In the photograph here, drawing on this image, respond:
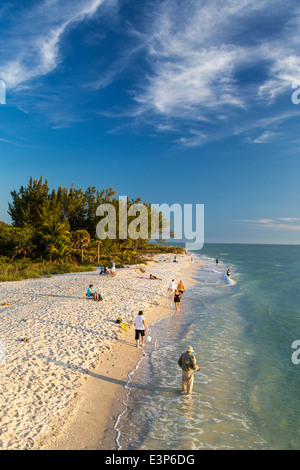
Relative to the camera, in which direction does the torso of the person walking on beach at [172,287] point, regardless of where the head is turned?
away from the camera

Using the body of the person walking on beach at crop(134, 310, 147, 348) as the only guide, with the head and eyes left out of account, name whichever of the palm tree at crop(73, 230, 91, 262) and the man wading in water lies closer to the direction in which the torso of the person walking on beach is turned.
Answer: the palm tree

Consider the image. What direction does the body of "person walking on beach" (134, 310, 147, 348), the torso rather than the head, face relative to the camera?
away from the camera

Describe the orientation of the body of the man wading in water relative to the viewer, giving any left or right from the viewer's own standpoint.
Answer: facing away from the viewer and to the right of the viewer

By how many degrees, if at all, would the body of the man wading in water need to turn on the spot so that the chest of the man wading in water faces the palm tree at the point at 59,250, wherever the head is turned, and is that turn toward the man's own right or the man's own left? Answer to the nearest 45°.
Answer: approximately 90° to the man's own left

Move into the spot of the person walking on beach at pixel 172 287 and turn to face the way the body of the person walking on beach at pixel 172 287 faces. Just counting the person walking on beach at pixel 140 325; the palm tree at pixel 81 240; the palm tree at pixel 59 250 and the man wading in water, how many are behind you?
2

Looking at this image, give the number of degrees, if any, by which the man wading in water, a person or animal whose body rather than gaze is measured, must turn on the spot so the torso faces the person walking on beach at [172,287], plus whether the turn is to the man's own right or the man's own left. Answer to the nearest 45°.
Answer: approximately 45° to the man's own left

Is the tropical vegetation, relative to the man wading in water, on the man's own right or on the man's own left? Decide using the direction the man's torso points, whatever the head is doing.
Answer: on the man's own left

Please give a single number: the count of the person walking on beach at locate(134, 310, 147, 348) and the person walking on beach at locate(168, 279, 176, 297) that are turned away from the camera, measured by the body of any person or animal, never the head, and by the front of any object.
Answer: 2

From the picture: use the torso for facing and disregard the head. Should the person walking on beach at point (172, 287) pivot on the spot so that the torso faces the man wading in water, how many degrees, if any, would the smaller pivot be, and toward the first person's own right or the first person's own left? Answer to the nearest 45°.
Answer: approximately 180°

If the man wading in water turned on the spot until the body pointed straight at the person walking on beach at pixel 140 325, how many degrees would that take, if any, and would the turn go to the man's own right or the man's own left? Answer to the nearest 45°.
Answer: approximately 90° to the man's own left

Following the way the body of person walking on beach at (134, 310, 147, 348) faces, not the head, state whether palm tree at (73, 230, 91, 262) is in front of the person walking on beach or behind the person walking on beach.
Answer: in front

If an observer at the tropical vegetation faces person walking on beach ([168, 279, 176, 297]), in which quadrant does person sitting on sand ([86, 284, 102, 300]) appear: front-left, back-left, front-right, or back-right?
front-right

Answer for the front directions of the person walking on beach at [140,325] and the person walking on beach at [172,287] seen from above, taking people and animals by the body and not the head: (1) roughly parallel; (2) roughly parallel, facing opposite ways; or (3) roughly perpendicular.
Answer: roughly parallel
